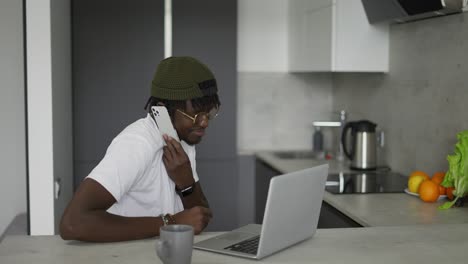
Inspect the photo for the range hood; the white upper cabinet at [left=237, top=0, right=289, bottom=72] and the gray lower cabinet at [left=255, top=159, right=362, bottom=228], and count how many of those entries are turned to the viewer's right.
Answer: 0

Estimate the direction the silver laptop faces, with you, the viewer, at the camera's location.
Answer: facing away from the viewer and to the left of the viewer

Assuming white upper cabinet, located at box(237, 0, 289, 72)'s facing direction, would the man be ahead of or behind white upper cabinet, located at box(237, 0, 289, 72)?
ahead

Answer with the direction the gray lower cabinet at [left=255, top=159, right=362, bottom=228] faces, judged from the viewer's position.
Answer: facing the viewer and to the left of the viewer

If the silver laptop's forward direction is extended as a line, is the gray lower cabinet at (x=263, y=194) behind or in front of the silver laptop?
in front

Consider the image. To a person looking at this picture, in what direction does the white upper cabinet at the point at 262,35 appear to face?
facing the viewer

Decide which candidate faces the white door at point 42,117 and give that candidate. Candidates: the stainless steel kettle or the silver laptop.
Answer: the silver laptop

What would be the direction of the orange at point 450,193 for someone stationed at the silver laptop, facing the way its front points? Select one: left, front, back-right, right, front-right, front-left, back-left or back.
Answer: right

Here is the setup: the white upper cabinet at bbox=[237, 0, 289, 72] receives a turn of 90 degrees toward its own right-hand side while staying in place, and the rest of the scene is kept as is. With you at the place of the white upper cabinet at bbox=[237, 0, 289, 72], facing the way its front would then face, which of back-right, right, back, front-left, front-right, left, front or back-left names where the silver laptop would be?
left
